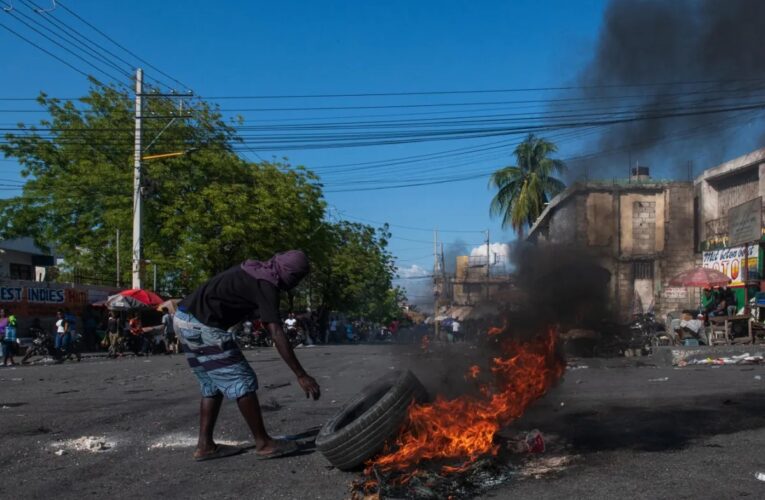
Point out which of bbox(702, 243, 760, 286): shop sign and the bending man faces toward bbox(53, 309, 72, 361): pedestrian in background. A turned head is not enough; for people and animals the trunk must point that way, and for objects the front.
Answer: the shop sign

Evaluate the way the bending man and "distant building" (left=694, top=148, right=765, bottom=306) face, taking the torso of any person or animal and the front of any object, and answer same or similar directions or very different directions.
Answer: very different directions

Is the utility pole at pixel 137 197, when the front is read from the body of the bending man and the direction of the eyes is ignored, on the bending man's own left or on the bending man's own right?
on the bending man's own left

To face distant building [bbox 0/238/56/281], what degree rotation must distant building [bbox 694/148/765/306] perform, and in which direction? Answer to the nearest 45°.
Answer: approximately 45° to its right

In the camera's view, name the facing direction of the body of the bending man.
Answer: to the viewer's right

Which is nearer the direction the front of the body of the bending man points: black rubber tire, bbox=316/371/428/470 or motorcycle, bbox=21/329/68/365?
the black rubber tire
